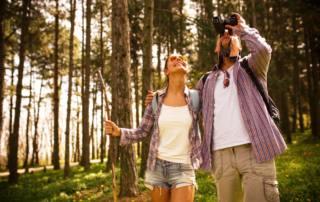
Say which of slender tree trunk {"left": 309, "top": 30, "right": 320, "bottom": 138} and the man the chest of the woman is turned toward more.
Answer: the man

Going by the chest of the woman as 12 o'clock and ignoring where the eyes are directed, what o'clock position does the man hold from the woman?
The man is roughly at 10 o'clock from the woman.

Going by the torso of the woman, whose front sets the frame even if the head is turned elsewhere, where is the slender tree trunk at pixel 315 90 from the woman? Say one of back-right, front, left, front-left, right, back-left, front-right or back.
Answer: back-left

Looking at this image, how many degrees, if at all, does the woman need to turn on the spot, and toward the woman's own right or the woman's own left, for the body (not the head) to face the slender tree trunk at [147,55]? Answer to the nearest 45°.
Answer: approximately 180°

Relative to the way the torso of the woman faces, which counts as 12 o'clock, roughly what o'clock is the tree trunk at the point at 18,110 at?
The tree trunk is roughly at 5 o'clock from the woman.

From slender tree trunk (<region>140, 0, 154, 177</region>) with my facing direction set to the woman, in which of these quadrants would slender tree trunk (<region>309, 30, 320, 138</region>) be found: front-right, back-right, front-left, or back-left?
back-left

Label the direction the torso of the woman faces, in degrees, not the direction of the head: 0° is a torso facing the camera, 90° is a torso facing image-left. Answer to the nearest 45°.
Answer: approximately 0°

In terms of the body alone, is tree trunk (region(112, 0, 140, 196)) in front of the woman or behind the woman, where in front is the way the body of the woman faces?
behind
